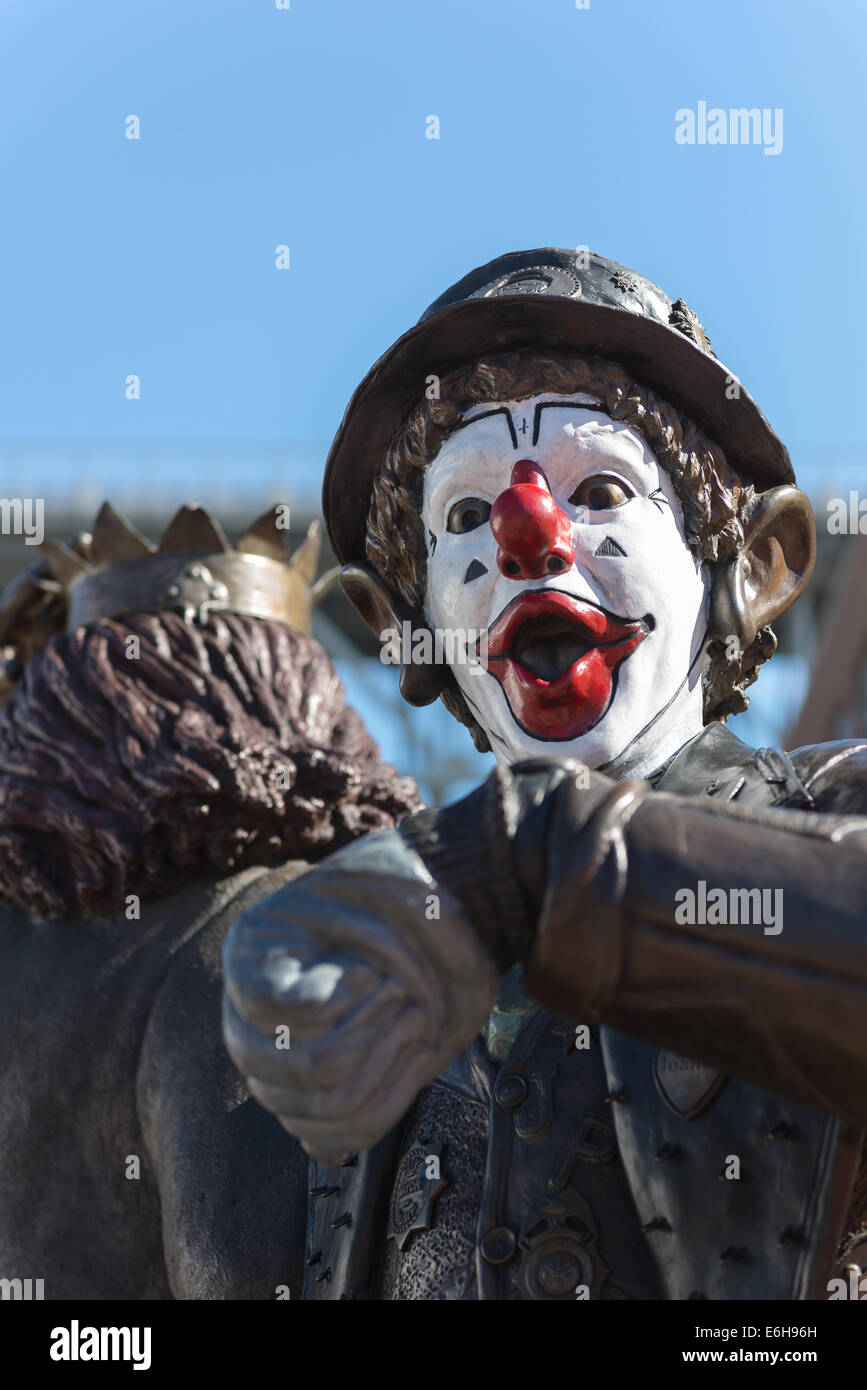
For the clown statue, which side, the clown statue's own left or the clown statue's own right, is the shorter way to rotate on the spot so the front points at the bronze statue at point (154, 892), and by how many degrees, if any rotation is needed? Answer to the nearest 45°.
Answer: approximately 135° to the clown statue's own right

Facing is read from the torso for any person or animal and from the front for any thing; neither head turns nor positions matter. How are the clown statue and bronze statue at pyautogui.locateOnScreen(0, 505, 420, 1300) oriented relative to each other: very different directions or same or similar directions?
very different directions

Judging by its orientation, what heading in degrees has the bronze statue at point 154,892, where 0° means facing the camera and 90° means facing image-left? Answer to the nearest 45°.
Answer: approximately 180°

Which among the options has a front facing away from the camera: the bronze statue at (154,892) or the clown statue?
the bronze statue

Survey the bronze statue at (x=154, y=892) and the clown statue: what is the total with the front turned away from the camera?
1

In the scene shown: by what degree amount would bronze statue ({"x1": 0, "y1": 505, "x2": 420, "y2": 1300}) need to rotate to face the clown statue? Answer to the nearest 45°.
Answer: approximately 135° to its right

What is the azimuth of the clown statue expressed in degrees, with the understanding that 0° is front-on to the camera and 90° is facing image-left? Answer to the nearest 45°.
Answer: approximately 0°
